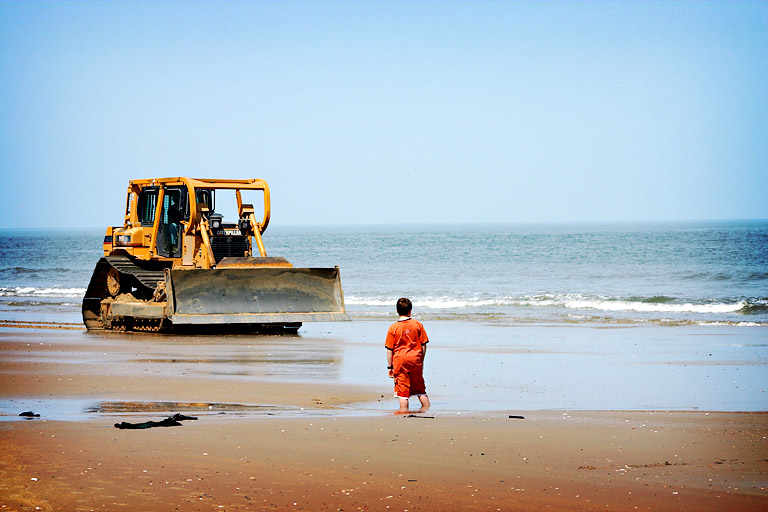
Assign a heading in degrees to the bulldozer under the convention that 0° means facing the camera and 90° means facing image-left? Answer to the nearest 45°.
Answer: approximately 315°

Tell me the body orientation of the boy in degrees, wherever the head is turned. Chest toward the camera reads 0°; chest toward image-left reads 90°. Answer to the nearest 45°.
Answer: approximately 180°

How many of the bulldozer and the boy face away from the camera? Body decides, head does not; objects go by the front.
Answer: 1

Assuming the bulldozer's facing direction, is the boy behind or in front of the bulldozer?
in front

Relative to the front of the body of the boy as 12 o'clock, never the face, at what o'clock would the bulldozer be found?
The bulldozer is roughly at 11 o'clock from the boy.

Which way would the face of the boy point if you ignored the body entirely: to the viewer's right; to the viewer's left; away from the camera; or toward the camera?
away from the camera

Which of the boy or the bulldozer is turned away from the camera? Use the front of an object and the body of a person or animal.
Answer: the boy
